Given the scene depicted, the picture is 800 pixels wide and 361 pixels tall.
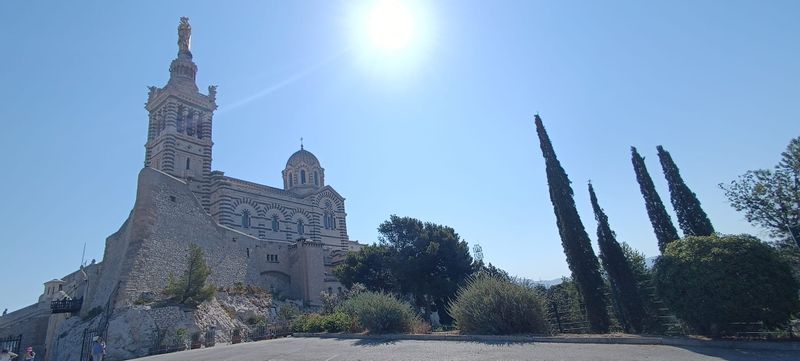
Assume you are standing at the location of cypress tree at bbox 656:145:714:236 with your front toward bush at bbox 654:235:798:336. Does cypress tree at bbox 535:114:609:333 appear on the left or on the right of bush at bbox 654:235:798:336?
right

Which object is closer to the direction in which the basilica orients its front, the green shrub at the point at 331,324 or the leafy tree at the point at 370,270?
the green shrub

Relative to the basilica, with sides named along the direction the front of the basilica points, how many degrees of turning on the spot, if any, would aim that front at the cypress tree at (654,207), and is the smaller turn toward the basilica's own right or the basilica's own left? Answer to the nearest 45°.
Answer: approximately 90° to the basilica's own left

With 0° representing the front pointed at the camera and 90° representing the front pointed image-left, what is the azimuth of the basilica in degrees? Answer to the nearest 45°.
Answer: approximately 45°

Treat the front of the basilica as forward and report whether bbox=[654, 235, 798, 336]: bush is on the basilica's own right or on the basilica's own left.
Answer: on the basilica's own left

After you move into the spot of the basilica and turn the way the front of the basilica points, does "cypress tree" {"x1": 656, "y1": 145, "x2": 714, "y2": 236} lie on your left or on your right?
on your left

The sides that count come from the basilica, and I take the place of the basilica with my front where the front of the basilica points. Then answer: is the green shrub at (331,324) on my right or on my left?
on my left
